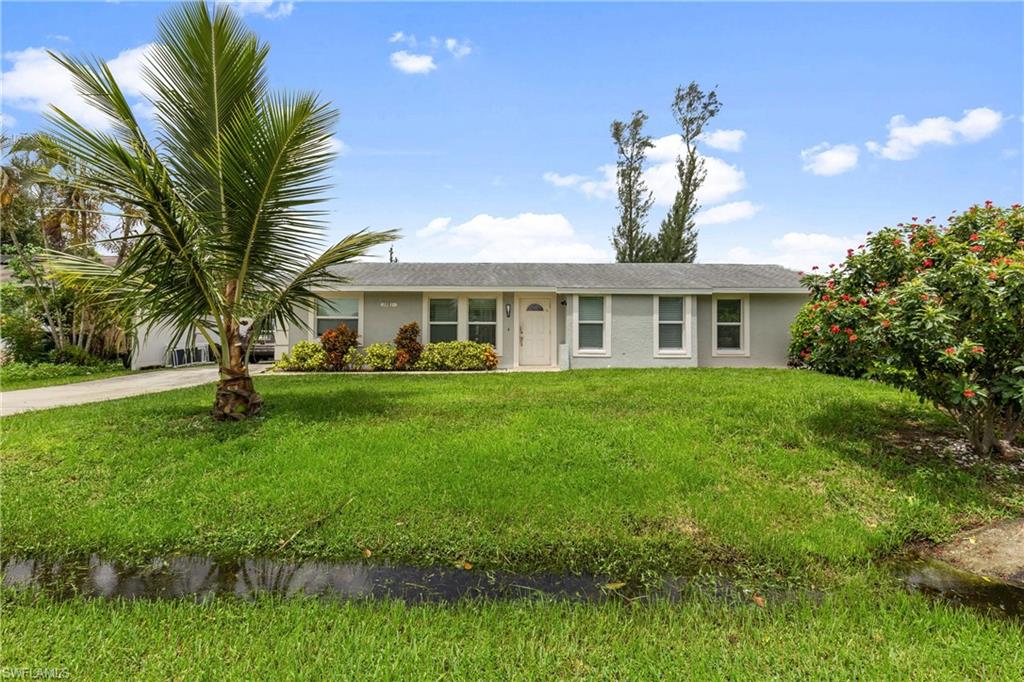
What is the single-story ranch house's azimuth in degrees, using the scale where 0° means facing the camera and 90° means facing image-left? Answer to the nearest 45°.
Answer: approximately 0°

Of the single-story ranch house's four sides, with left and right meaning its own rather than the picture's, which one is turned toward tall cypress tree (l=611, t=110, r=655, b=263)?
back

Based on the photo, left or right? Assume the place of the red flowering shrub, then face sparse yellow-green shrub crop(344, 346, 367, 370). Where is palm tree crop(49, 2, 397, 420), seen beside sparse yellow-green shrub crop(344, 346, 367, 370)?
left

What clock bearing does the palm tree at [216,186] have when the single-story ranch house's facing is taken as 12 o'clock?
The palm tree is roughly at 1 o'clock from the single-story ranch house.

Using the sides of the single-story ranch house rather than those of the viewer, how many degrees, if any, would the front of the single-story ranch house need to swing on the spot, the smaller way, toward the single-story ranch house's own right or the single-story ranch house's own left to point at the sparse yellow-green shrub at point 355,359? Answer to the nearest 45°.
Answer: approximately 90° to the single-story ranch house's own right

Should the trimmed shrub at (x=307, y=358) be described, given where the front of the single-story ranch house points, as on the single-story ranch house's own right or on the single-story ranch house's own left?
on the single-story ranch house's own right

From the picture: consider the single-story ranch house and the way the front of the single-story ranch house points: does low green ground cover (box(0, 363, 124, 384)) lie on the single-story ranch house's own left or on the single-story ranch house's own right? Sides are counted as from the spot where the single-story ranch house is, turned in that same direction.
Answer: on the single-story ranch house's own right
